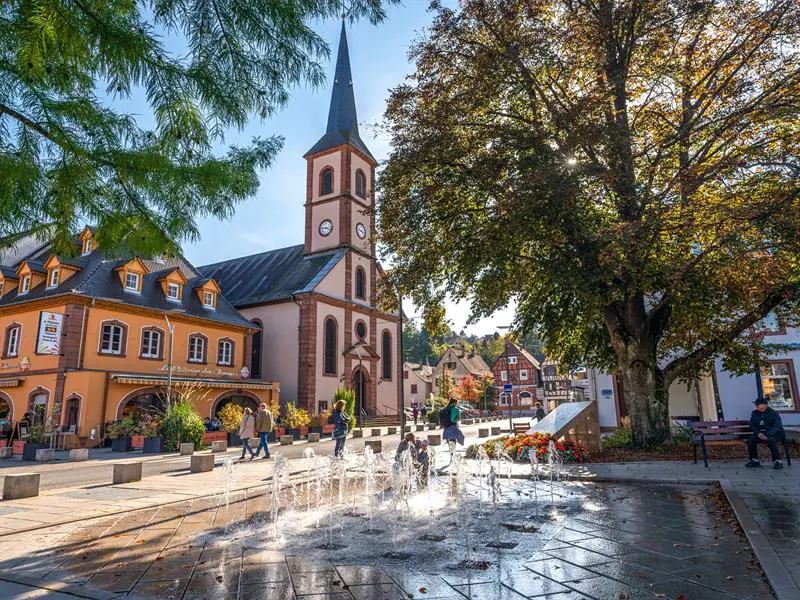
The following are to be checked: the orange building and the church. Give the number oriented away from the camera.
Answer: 0

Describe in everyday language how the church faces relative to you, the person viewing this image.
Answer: facing the viewer and to the right of the viewer

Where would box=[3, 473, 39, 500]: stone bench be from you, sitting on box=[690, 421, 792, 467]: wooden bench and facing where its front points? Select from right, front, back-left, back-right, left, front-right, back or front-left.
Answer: front-right

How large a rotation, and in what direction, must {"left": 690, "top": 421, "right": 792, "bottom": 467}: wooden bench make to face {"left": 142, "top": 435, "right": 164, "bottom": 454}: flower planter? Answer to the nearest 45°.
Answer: approximately 90° to its right

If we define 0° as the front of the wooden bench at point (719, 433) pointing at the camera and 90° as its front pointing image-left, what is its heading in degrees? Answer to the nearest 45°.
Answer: approximately 0°

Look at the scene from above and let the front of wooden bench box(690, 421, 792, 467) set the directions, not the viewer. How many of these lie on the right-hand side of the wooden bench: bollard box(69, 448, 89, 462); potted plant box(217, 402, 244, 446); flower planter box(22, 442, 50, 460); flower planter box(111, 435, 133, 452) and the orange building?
5

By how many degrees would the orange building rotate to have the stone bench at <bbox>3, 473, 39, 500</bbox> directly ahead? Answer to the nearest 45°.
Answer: approximately 45° to its right

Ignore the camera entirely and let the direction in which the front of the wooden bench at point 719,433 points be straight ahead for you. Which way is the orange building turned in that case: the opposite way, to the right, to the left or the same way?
to the left
